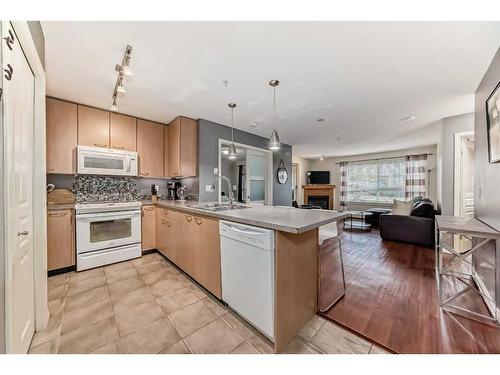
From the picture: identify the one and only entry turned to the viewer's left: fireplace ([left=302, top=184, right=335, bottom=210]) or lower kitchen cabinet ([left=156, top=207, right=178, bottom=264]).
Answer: the lower kitchen cabinet

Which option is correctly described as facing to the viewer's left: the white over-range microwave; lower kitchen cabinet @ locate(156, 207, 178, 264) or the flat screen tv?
the lower kitchen cabinet

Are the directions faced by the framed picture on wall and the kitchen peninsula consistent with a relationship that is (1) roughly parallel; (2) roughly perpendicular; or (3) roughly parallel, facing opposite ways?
roughly perpendicular

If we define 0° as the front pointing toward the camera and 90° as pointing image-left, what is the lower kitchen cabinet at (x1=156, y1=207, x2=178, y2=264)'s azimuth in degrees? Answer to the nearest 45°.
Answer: approximately 90°

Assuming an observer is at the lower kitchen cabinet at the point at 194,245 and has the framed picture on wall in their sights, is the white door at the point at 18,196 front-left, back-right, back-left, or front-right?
back-right

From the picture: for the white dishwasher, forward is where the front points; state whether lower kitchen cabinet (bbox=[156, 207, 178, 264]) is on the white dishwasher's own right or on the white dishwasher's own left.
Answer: on the white dishwasher's own right

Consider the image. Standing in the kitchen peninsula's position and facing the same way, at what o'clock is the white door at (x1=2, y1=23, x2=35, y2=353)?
The white door is roughly at 1 o'clock from the kitchen peninsula.

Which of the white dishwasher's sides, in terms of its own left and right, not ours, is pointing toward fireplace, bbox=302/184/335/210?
back

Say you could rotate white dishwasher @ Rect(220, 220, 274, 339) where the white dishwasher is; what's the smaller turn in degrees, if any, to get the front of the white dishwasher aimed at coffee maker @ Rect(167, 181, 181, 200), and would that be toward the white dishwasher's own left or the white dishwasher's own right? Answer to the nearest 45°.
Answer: approximately 90° to the white dishwasher's own right

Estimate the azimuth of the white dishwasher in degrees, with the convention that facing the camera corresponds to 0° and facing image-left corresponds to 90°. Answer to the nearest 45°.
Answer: approximately 45°
